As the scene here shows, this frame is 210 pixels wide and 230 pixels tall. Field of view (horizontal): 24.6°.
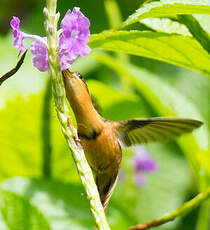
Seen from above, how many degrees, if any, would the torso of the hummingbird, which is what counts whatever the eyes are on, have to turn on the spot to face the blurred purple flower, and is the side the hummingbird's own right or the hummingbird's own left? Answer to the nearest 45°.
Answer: approximately 135° to the hummingbird's own right
